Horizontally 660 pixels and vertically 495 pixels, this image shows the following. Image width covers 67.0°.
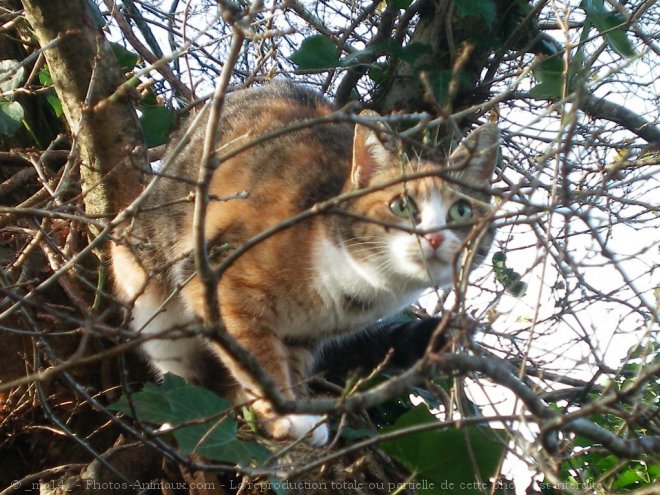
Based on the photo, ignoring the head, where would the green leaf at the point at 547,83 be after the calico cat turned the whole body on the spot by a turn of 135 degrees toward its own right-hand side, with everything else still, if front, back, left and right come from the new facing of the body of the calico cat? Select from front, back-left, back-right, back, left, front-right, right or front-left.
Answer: back

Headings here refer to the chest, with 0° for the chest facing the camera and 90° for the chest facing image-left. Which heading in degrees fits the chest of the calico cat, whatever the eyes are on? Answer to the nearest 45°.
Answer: approximately 315°

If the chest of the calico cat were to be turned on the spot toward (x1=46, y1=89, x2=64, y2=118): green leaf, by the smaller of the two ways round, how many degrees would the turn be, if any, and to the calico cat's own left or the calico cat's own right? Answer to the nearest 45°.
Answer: approximately 135° to the calico cat's own right

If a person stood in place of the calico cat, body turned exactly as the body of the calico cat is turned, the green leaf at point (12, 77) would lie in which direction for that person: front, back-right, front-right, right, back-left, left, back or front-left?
back-right

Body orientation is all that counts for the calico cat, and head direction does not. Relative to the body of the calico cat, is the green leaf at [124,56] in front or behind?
behind
